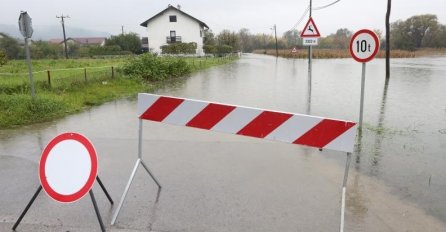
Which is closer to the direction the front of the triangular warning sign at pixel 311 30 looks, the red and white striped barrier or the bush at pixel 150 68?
the red and white striped barrier

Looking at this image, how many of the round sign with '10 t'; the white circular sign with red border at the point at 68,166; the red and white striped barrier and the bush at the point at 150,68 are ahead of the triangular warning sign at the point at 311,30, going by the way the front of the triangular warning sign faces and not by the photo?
3

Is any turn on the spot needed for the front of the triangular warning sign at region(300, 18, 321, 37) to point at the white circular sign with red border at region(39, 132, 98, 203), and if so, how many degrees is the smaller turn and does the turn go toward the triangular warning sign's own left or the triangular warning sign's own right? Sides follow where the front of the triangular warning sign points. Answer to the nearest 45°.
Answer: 0° — it already faces it

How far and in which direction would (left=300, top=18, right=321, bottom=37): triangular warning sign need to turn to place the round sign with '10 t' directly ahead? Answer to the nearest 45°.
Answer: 0° — it already faces it

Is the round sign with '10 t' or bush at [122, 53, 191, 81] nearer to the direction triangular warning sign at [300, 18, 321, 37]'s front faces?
the round sign with '10 t'

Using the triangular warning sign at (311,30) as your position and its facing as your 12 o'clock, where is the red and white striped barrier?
The red and white striped barrier is roughly at 12 o'clock from the triangular warning sign.

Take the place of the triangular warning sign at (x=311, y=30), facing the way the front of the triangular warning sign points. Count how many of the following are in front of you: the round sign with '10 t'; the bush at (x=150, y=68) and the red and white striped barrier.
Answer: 2

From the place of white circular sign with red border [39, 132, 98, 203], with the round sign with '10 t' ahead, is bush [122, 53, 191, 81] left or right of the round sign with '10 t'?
left

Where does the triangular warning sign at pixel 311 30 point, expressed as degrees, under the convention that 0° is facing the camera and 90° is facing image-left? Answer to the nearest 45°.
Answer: approximately 0°

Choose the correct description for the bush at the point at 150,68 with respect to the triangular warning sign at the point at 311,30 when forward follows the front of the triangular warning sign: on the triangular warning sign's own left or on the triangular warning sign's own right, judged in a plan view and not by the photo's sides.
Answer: on the triangular warning sign's own right
